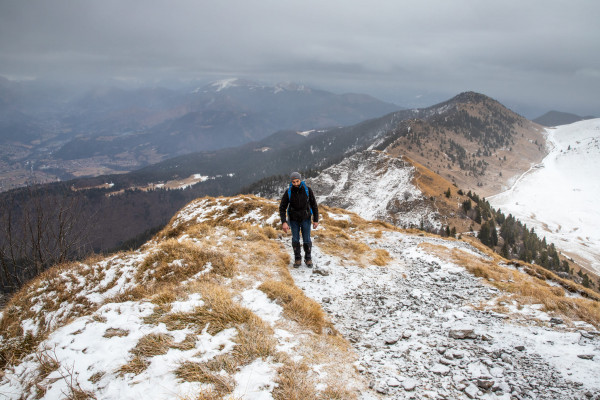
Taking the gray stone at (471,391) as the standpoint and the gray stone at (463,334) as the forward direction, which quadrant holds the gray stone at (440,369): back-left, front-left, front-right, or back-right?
front-left

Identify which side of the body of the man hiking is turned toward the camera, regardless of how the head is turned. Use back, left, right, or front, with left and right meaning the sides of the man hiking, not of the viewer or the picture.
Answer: front

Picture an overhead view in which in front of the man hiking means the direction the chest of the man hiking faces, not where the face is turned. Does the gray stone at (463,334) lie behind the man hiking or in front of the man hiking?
in front

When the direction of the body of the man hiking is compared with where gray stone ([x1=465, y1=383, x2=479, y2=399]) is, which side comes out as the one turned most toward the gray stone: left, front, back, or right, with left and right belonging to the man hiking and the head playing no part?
front

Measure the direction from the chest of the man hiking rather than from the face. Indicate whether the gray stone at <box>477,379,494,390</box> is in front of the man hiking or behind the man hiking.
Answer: in front

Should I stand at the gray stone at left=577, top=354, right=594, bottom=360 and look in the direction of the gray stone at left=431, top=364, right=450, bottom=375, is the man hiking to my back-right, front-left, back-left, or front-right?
front-right

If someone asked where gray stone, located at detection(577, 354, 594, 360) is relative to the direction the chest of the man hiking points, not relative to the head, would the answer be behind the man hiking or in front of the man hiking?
in front

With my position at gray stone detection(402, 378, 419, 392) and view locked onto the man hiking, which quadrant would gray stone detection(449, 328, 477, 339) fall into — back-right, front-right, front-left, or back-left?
front-right
